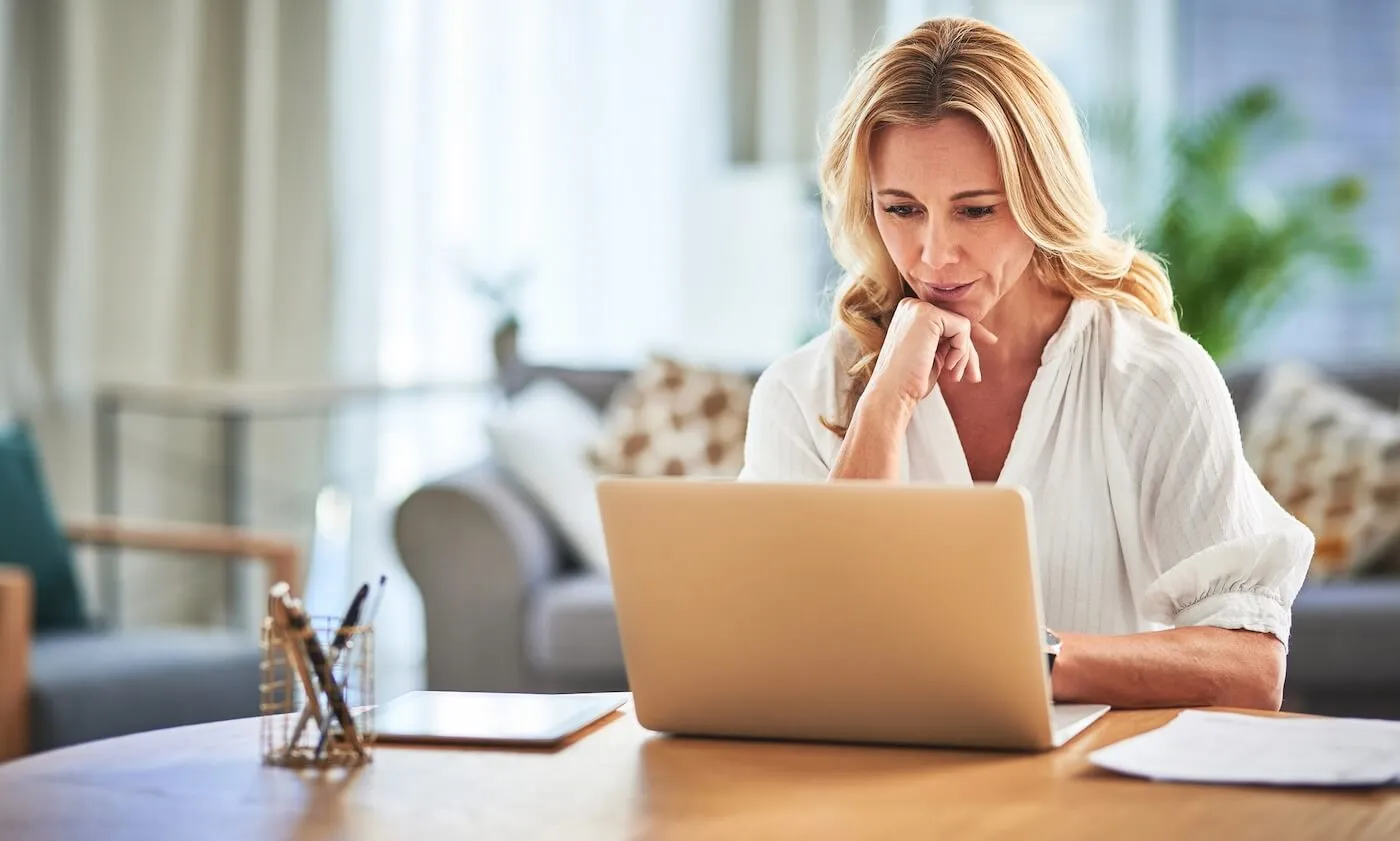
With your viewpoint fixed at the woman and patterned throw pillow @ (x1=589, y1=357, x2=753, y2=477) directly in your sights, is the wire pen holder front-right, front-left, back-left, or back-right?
back-left

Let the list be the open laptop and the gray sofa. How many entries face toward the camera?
1

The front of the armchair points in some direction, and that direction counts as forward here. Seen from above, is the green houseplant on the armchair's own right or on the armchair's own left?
on the armchair's own left

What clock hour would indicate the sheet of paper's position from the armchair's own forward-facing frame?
The sheet of paper is roughly at 1 o'clock from the armchair.

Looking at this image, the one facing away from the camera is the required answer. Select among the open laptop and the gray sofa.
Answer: the open laptop

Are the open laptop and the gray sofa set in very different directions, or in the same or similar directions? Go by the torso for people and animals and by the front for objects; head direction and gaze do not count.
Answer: very different directions

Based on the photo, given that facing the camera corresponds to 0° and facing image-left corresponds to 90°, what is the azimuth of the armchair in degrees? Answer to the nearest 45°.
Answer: approximately 315°

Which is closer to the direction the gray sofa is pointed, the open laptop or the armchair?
the open laptop

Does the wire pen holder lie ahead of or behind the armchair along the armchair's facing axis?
ahead

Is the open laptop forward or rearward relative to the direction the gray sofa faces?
forward

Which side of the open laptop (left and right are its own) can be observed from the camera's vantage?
back

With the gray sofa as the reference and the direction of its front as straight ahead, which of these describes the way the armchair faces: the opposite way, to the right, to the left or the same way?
to the left
